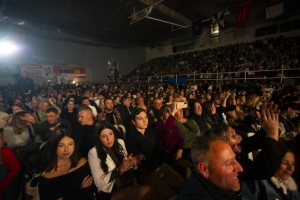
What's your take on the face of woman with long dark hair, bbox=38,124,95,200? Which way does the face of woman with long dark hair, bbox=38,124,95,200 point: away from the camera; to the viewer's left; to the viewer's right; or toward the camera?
toward the camera

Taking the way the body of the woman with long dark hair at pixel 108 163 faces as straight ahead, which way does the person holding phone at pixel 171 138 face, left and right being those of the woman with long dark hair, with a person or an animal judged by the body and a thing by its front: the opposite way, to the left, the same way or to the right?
the same way

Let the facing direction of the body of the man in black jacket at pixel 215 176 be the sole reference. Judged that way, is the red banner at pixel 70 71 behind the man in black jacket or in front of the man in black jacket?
behind

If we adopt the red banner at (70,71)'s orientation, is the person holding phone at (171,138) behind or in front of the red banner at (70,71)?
in front

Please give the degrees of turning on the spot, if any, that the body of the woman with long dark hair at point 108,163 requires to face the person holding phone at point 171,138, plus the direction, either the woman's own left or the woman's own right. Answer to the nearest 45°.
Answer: approximately 90° to the woman's own left

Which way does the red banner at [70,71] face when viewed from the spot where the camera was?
facing the viewer

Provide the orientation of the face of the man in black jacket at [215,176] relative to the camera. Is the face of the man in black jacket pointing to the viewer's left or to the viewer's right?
to the viewer's right

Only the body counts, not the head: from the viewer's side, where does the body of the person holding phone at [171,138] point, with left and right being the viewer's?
facing the viewer and to the right of the viewer
